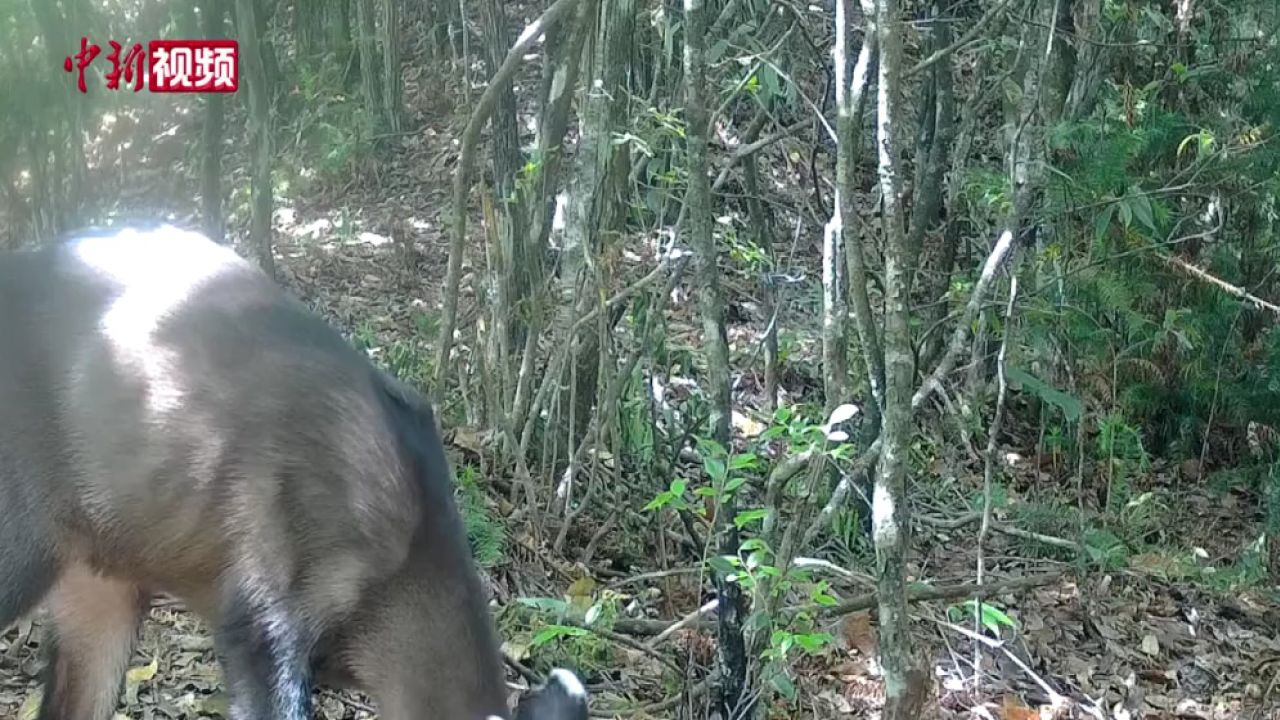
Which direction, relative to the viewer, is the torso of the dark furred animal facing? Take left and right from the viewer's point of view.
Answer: facing to the right of the viewer

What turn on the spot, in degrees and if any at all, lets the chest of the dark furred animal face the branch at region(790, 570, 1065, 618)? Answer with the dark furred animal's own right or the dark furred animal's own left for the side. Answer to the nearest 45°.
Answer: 0° — it already faces it

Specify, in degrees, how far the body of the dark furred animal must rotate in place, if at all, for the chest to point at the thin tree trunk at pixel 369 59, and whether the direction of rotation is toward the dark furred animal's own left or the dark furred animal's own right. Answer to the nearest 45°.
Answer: approximately 90° to the dark furred animal's own left

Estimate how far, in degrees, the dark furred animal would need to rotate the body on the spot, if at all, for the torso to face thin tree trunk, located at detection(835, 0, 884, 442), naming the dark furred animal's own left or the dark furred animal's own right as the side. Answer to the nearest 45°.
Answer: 0° — it already faces it

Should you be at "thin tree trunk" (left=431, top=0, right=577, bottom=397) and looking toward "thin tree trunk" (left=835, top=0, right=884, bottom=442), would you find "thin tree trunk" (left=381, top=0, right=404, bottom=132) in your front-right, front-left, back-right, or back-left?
back-left

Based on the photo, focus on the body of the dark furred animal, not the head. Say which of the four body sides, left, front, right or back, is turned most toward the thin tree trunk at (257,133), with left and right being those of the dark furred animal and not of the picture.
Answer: left
